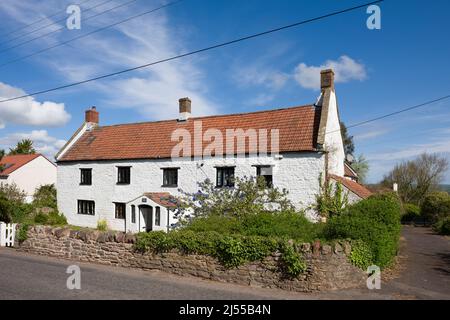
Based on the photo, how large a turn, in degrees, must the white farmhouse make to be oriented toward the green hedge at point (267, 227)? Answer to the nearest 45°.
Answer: approximately 45° to its left

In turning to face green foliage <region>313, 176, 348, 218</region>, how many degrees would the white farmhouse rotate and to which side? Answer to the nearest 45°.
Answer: approximately 90° to its left

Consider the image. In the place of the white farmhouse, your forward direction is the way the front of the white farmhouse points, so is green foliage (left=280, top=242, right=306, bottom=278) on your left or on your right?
on your left

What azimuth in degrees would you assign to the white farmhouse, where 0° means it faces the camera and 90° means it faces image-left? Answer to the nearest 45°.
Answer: approximately 45°

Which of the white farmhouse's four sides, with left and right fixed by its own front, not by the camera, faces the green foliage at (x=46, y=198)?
right

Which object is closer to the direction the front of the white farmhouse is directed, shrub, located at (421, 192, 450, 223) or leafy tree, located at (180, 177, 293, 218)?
the leafy tree

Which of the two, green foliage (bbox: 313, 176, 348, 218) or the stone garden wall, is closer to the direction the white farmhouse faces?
the stone garden wall
